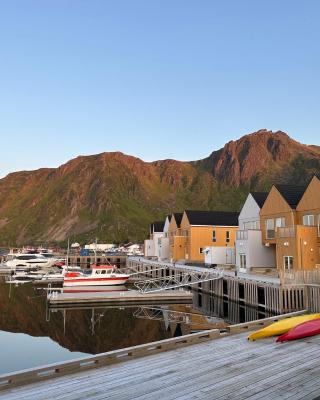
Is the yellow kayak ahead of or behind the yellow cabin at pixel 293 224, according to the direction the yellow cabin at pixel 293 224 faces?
ahead

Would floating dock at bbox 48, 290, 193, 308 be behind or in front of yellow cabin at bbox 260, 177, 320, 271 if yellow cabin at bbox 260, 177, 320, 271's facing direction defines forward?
in front

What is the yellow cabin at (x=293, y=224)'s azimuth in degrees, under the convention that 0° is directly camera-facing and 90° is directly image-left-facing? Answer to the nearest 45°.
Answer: approximately 45°

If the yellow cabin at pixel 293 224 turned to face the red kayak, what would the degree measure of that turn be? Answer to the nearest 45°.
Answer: approximately 45° to its left

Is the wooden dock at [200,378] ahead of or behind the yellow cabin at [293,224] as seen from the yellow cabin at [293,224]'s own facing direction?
ahead
